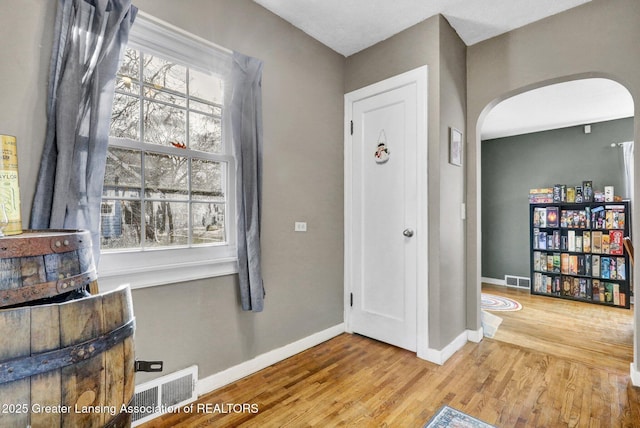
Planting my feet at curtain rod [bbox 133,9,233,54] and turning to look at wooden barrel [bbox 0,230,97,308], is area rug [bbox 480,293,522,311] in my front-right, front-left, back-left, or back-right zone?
back-left

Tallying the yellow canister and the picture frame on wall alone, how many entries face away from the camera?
0

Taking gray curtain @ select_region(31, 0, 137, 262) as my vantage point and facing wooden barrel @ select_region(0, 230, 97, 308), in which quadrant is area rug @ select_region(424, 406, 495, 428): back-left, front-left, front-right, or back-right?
front-left

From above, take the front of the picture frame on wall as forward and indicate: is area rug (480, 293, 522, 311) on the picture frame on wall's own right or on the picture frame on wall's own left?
on the picture frame on wall's own left

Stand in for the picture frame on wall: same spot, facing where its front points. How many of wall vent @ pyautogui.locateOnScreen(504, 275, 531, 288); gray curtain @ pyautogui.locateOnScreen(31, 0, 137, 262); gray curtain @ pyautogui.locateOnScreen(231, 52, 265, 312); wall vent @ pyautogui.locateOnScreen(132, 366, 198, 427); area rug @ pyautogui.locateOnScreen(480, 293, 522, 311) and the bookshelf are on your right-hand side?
3

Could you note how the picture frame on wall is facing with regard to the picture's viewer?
facing the viewer and to the right of the viewer

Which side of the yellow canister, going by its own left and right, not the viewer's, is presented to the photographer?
front
